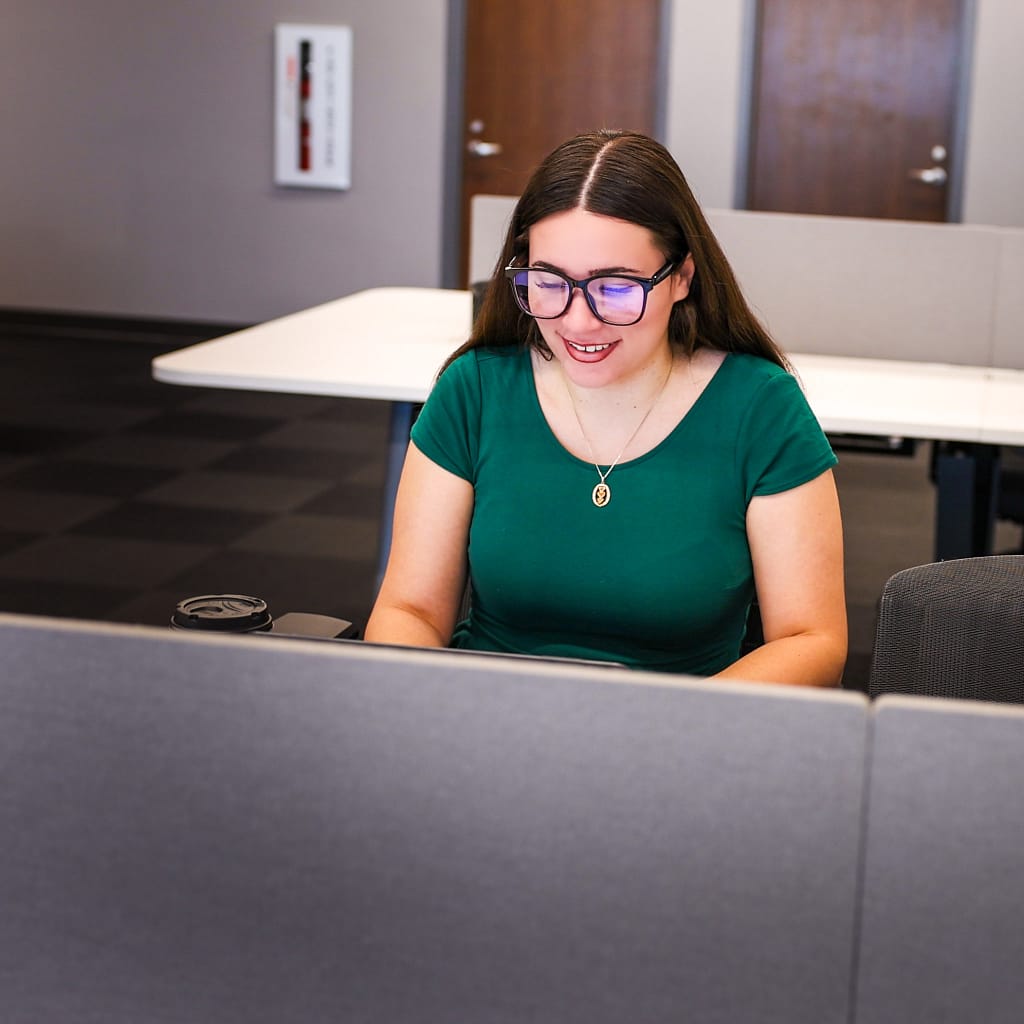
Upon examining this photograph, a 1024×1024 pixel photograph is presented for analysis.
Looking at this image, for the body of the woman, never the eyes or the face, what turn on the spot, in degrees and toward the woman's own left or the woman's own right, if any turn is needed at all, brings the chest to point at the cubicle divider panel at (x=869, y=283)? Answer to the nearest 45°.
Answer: approximately 180°

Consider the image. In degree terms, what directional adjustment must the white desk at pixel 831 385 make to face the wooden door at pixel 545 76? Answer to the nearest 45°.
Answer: approximately 180°

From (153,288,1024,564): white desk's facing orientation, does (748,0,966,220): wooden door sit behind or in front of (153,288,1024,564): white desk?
behind

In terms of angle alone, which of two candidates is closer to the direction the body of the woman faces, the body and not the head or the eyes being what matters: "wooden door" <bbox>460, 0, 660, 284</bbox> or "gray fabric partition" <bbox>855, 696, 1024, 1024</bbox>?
the gray fabric partition

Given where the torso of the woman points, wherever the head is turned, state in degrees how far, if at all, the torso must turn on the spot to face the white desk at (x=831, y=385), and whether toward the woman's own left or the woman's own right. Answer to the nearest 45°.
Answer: approximately 180°

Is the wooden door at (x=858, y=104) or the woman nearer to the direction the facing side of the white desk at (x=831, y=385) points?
the woman

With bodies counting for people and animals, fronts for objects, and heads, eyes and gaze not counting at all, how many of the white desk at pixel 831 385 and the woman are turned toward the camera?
2

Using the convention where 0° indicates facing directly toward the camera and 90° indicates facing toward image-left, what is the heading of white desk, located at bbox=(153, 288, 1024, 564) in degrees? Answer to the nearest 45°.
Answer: approximately 0°
